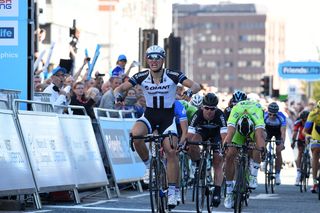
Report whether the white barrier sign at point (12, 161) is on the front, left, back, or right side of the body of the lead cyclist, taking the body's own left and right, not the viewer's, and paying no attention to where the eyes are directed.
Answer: right

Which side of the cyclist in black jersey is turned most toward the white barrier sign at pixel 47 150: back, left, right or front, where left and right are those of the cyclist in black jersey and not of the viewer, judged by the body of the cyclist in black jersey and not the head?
right

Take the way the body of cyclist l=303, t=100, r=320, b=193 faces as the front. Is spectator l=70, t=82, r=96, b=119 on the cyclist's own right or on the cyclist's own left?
on the cyclist's own right

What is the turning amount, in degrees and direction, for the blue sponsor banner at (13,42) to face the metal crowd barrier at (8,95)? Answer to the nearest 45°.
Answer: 0° — it already faces it

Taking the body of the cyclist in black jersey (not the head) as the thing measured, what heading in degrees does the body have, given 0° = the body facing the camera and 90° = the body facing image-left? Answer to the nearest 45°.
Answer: approximately 0°
